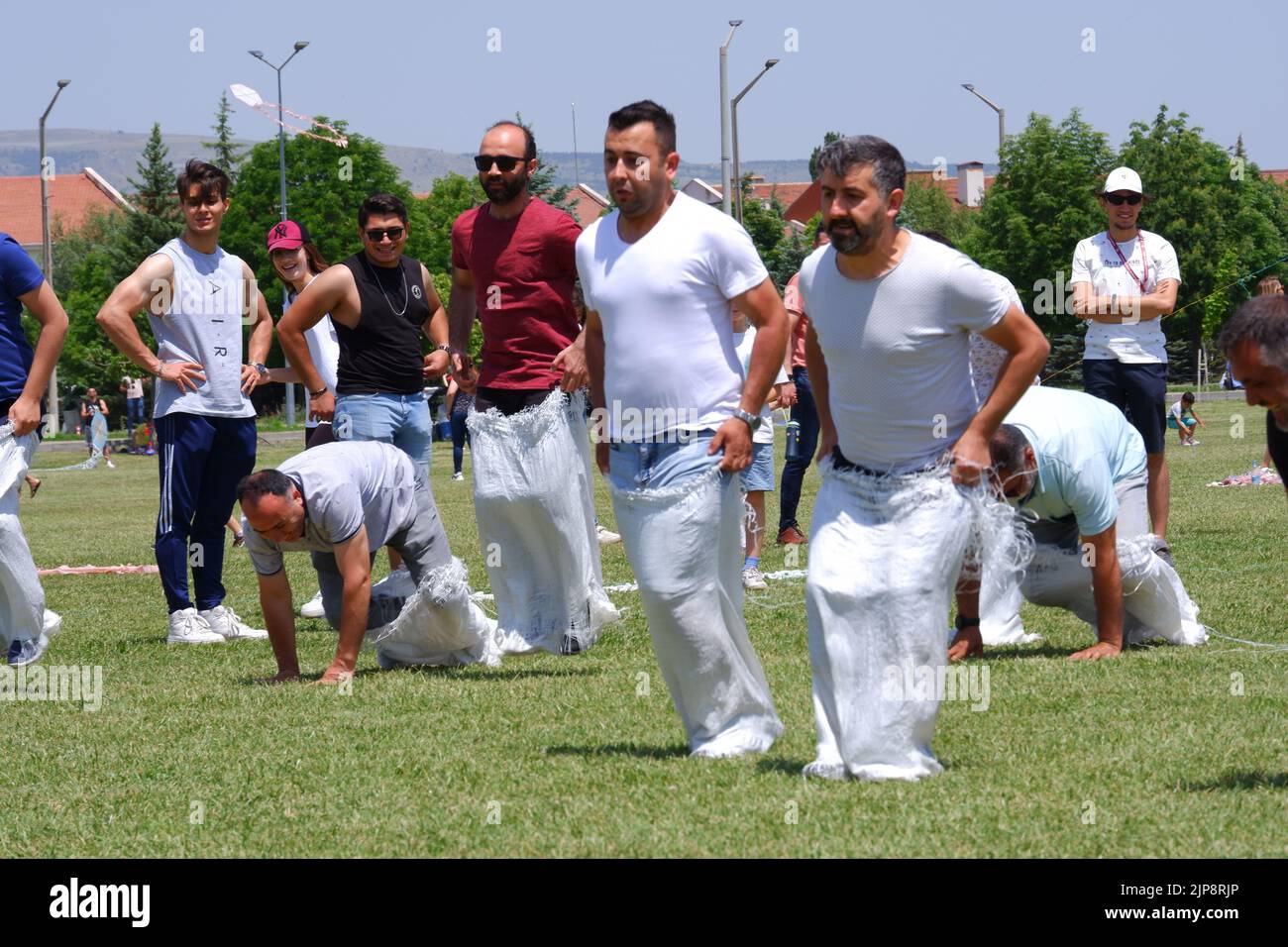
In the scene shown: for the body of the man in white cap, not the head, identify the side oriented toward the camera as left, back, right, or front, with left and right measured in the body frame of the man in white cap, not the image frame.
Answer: front

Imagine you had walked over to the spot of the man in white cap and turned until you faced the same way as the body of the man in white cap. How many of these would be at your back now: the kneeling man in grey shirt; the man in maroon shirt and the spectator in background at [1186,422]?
1

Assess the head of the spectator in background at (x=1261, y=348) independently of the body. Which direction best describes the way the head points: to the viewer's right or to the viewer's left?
to the viewer's left

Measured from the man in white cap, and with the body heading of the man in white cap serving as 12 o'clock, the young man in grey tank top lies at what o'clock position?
The young man in grey tank top is roughly at 2 o'clock from the man in white cap.

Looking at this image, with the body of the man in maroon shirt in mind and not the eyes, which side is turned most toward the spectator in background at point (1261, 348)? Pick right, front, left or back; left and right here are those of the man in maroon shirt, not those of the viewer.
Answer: left

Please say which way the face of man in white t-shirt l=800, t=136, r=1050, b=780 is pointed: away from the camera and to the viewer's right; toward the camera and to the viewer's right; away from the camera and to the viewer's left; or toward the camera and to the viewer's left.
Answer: toward the camera and to the viewer's left

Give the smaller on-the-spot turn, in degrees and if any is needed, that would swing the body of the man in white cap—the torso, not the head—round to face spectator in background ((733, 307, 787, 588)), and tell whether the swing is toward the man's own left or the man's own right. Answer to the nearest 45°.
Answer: approximately 90° to the man's own right

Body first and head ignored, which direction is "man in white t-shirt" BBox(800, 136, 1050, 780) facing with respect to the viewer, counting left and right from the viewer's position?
facing the viewer and to the left of the viewer

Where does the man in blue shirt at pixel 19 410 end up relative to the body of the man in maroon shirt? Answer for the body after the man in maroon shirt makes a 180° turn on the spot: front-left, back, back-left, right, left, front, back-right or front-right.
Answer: back-left

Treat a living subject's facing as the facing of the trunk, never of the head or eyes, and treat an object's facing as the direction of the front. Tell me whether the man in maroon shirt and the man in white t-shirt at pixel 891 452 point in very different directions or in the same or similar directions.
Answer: same or similar directions

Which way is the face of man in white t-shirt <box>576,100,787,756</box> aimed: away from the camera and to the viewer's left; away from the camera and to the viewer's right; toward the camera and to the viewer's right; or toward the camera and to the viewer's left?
toward the camera and to the viewer's left

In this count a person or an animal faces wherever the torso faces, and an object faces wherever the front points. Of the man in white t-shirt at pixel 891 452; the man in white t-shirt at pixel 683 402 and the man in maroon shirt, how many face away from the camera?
0

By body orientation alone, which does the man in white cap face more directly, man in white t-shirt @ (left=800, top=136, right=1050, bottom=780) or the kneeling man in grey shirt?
the man in white t-shirt

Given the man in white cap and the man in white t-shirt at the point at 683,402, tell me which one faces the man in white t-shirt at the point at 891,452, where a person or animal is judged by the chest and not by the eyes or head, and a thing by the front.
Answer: the man in white cap

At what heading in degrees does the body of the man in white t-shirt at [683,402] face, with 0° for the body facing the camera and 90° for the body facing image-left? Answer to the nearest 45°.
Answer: approximately 45°

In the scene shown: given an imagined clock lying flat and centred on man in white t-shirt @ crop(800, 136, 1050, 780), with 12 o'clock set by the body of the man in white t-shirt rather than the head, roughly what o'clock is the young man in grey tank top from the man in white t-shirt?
The young man in grey tank top is roughly at 3 o'clock from the man in white t-shirt.

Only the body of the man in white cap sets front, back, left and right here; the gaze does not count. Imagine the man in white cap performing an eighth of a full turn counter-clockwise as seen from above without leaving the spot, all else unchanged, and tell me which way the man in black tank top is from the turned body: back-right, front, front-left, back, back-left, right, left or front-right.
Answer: right

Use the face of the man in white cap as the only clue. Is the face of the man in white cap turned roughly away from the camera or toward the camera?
toward the camera
